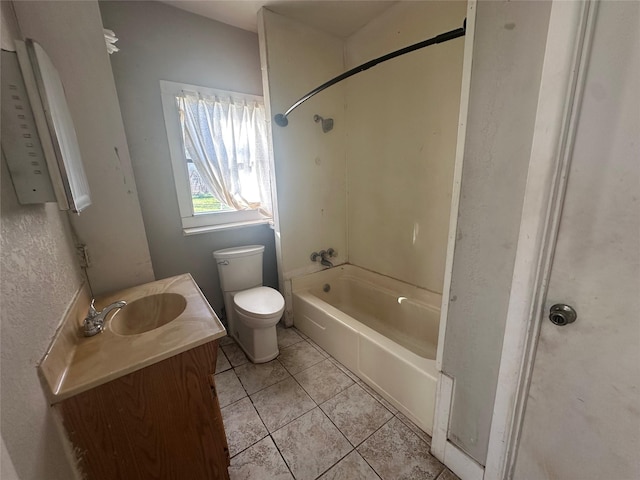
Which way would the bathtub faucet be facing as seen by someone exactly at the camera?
facing the viewer and to the right of the viewer

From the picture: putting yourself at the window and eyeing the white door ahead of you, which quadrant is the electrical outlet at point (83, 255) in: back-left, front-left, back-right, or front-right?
front-right

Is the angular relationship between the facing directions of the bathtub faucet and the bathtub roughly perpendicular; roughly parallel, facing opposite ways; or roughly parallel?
roughly perpendicular

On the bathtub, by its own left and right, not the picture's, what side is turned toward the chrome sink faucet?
front

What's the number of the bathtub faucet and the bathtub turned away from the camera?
0

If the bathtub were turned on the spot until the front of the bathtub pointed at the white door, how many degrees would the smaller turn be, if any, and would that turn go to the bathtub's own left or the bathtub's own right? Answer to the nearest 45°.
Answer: approximately 90° to the bathtub's own left

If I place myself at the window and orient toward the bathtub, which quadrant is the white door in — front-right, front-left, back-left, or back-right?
front-right

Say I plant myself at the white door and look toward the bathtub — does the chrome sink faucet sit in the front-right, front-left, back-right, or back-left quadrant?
front-left

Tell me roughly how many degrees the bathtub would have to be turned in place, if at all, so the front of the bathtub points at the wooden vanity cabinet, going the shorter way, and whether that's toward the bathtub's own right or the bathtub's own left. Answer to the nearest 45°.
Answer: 0° — it already faces it

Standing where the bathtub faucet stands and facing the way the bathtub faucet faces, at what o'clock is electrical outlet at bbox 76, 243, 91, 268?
The electrical outlet is roughly at 3 o'clock from the bathtub faucet.

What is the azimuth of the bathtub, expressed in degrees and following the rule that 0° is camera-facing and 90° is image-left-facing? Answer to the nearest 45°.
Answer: approximately 45°

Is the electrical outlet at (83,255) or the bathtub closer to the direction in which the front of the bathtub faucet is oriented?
the bathtub

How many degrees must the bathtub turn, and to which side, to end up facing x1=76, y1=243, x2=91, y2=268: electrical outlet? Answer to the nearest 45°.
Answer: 0° — it already faces it
